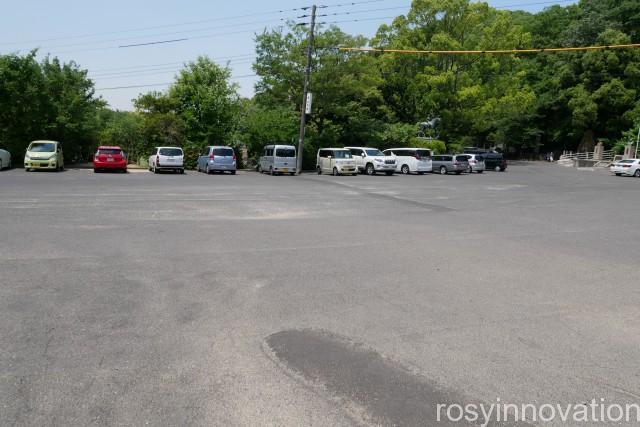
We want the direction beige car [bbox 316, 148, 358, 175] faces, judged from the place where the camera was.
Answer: facing the viewer and to the right of the viewer

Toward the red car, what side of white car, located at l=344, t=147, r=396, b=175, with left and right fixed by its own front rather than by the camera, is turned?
right

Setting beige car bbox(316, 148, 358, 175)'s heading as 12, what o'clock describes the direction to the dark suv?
The dark suv is roughly at 9 o'clock from the beige car.

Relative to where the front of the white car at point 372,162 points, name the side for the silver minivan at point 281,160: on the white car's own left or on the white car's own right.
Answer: on the white car's own right

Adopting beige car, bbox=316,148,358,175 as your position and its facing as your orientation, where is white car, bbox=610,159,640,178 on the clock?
white car, bbox=610,159,640,178 is roughly at 10 o'clock from beige car, bbox=316,148,358,175.

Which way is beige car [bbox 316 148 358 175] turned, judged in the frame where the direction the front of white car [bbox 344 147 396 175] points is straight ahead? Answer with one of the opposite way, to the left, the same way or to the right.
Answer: the same way

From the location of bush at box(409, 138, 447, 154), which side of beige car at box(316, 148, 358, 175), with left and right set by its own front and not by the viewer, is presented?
left

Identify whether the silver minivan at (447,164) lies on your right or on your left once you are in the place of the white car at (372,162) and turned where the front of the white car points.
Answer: on your left

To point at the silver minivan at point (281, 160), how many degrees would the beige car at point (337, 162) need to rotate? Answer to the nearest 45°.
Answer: approximately 135° to its right

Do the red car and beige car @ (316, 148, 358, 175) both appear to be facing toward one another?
no

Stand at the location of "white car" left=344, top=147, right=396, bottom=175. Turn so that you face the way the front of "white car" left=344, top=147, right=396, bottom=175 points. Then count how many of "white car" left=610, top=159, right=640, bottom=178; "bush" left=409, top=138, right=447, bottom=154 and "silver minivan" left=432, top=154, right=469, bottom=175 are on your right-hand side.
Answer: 0

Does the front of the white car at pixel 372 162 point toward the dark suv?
no

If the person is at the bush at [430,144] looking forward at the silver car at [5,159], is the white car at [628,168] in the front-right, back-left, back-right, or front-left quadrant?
back-left

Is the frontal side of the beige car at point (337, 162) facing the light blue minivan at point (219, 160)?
no

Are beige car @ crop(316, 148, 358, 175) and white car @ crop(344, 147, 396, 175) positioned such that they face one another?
no
